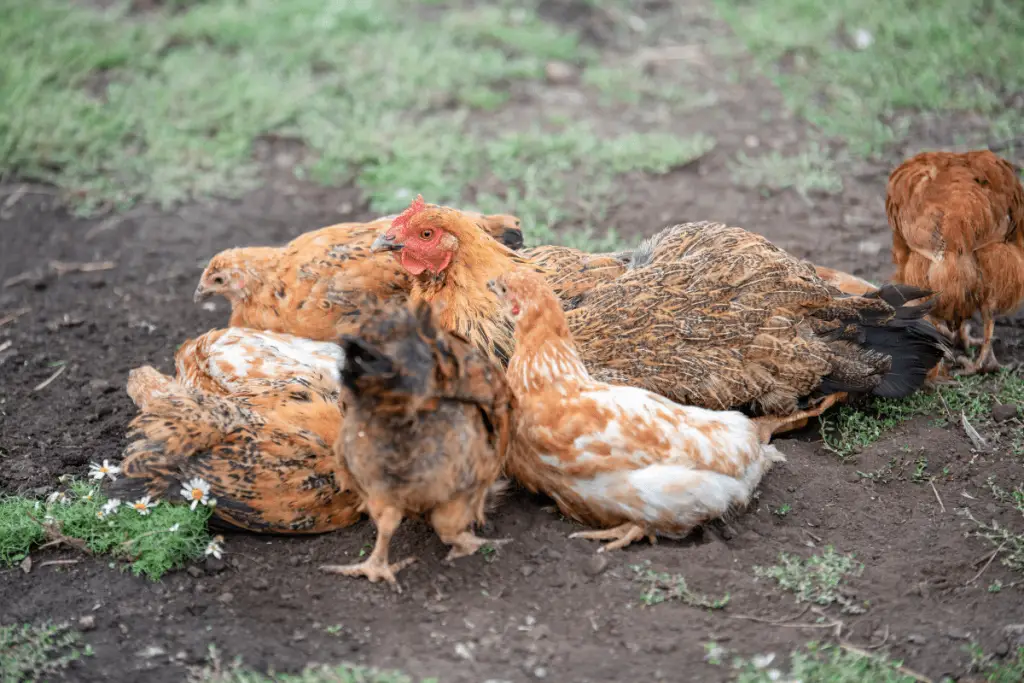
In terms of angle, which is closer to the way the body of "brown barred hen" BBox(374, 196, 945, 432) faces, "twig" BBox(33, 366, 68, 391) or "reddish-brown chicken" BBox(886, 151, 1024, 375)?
the twig

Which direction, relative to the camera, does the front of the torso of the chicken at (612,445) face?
to the viewer's left

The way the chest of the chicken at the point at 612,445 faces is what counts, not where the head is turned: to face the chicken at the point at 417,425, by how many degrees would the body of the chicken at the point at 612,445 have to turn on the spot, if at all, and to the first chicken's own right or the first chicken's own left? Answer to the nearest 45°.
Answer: approximately 45° to the first chicken's own left

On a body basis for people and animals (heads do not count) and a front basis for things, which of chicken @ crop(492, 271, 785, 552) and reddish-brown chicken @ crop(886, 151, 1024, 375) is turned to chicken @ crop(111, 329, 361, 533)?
chicken @ crop(492, 271, 785, 552)

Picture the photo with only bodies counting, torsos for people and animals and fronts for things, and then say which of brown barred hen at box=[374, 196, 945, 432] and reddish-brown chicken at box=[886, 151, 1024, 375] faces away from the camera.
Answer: the reddish-brown chicken

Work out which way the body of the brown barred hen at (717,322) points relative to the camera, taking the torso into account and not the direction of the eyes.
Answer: to the viewer's left

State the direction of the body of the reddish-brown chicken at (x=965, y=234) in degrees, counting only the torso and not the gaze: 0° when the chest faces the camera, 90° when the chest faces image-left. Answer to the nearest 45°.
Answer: approximately 180°

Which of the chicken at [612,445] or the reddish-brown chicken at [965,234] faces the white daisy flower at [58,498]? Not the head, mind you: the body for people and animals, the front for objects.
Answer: the chicken

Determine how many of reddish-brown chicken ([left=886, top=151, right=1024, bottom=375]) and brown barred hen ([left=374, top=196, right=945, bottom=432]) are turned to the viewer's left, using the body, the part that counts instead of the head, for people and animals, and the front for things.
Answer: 1

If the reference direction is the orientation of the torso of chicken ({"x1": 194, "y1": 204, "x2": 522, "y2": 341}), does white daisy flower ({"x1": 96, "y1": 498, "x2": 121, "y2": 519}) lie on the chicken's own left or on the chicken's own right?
on the chicken's own left

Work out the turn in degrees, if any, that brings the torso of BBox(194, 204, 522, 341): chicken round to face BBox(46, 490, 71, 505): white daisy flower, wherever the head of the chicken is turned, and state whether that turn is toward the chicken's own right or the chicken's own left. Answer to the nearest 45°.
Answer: approximately 45° to the chicken's own left

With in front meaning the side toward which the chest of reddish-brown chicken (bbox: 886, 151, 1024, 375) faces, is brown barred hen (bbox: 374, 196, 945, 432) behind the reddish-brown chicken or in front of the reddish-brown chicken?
behind

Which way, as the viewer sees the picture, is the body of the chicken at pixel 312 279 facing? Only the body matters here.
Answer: to the viewer's left

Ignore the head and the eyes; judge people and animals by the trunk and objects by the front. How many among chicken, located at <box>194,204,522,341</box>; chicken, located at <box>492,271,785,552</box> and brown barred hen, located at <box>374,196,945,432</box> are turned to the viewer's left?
3

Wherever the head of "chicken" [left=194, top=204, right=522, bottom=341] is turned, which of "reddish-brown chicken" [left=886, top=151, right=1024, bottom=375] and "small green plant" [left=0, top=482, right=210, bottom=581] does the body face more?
the small green plant
